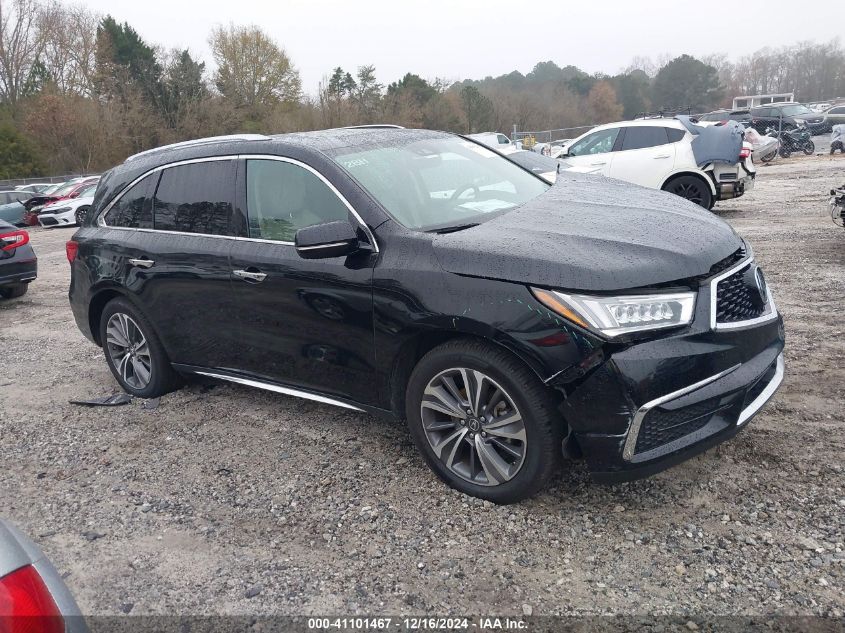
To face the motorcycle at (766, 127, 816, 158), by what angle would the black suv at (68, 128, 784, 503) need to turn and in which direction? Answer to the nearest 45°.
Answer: approximately 90° to its left

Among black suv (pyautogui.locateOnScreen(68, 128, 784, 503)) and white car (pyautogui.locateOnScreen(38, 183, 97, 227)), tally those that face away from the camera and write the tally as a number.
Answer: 0

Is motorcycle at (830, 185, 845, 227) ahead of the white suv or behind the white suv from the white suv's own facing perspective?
behind

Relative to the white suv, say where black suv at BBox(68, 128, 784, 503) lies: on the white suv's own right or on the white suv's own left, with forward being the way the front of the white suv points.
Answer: on the white suv's own left

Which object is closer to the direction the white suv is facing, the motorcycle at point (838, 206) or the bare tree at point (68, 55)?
the bare tree

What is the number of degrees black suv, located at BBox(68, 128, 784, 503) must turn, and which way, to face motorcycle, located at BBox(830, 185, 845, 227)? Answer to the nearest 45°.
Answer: approximately 90° to its left

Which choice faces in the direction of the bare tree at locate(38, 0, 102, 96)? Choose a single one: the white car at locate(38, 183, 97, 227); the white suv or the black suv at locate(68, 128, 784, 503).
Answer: the white suv

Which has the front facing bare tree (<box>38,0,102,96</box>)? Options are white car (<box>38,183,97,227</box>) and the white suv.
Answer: the white suv

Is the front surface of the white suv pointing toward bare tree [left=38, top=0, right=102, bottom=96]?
yes

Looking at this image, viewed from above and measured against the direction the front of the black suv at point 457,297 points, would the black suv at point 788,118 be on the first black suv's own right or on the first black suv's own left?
on the first black suv's own left

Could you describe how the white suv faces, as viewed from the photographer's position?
facing away from the viewer and to the left of the viewer

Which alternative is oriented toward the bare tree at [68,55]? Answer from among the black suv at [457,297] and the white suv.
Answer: the white suv

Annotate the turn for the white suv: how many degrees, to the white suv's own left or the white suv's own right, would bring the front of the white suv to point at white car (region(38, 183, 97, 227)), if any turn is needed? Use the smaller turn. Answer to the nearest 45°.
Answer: approximately 45° to the white suv's own left
